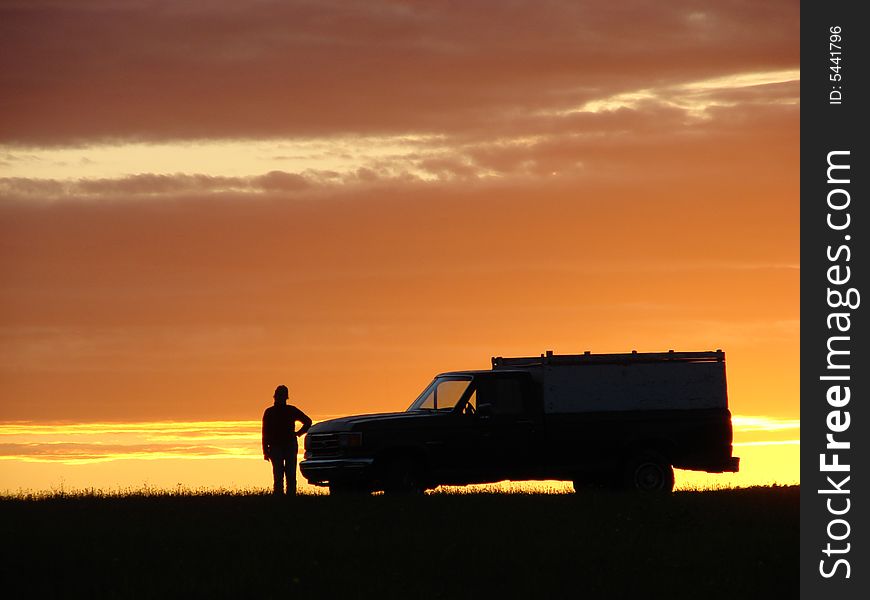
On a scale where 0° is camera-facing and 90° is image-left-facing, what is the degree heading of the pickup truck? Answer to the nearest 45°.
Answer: approximately 45°

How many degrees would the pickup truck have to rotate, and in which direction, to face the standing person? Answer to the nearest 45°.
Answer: approximately 45° to its right
